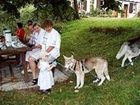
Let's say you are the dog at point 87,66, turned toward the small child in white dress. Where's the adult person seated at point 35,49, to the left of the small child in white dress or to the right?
right

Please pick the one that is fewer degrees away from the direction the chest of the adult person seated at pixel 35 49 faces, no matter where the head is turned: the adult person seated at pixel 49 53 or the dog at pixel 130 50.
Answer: the adult person seated

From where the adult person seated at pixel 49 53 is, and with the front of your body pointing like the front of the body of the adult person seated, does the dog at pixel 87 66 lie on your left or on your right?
on your left

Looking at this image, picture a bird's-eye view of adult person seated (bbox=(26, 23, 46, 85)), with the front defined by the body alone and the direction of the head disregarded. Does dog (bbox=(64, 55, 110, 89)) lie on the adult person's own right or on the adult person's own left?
on the adult person's own left

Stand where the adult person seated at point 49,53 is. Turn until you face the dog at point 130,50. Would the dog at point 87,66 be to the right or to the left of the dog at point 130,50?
right
